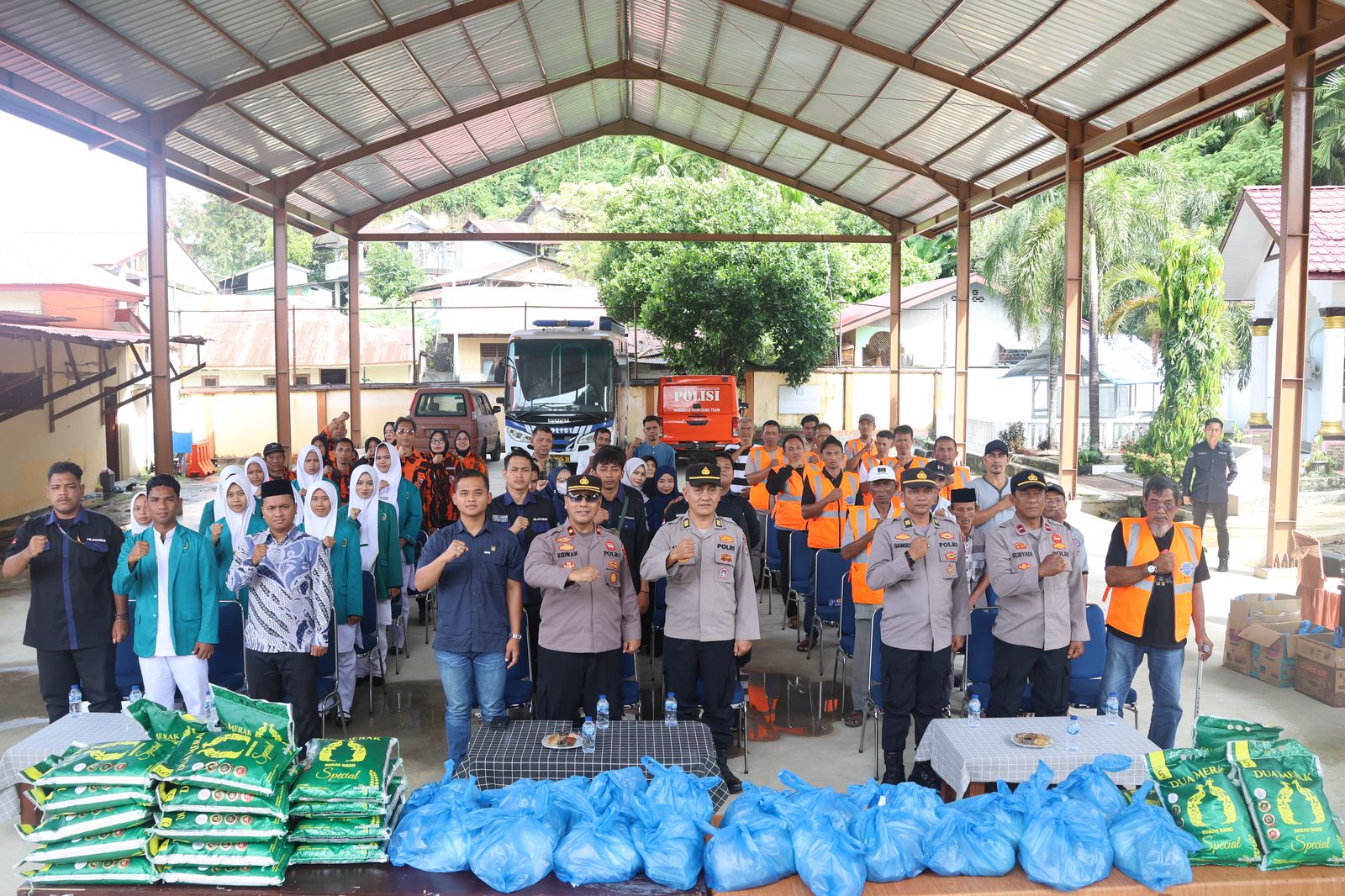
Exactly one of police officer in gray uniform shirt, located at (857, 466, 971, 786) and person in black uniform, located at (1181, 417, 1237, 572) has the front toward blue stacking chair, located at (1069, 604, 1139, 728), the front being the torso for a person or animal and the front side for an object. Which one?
the person in black uniform

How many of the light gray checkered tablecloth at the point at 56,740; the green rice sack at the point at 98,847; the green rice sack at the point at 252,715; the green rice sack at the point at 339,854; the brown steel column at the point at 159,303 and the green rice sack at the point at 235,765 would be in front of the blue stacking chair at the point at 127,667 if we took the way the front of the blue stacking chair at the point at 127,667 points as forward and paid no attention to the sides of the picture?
5

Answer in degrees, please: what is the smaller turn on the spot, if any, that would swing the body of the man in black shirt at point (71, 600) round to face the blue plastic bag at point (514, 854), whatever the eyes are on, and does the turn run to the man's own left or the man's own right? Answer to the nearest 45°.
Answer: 0° — they already face it

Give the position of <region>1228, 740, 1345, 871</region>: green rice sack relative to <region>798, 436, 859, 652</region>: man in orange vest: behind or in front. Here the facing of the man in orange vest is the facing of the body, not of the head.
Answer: in front

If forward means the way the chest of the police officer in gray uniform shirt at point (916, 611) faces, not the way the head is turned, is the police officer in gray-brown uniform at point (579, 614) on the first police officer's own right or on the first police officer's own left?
on the first police officer's own right

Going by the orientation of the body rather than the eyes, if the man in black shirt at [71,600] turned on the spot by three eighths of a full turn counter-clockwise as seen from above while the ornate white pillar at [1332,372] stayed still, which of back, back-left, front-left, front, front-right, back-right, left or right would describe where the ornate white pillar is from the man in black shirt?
front-right

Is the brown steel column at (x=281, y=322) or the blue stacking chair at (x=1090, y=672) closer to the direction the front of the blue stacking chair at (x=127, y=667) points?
the blue stacking chair

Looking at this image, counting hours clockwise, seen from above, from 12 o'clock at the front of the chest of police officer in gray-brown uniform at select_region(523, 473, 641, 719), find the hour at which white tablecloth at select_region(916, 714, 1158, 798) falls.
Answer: The white tablecloth is roughly at 10 o'clock from the police officer in gray-brown uniform.

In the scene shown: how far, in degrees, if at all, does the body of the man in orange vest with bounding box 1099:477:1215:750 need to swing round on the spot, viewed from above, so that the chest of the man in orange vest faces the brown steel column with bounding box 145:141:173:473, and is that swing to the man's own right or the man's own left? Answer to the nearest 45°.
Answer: approximately 90° to the man's own right

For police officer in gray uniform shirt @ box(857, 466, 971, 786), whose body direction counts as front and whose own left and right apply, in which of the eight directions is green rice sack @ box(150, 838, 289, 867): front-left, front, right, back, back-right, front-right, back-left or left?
front-right

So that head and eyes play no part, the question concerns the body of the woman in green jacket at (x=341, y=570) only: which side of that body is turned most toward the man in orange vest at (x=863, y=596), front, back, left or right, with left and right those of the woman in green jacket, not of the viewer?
left

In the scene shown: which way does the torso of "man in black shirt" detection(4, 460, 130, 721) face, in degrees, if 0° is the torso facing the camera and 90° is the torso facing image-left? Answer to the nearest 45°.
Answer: approximately 0°

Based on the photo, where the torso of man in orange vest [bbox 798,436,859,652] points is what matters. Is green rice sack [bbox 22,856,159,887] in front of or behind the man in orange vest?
in front

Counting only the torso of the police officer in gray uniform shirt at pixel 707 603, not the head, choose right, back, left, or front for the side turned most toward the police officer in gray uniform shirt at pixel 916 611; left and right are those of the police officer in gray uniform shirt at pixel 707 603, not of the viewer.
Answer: left

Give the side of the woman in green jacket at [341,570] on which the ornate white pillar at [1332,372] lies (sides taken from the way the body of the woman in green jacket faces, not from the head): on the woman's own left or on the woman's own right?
on the woman's own left

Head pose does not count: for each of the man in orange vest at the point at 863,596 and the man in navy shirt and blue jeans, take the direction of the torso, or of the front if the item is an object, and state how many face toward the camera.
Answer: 2

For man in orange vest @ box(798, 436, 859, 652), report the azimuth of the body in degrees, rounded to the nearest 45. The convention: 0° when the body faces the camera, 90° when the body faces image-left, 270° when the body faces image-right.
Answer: approximately 0°
